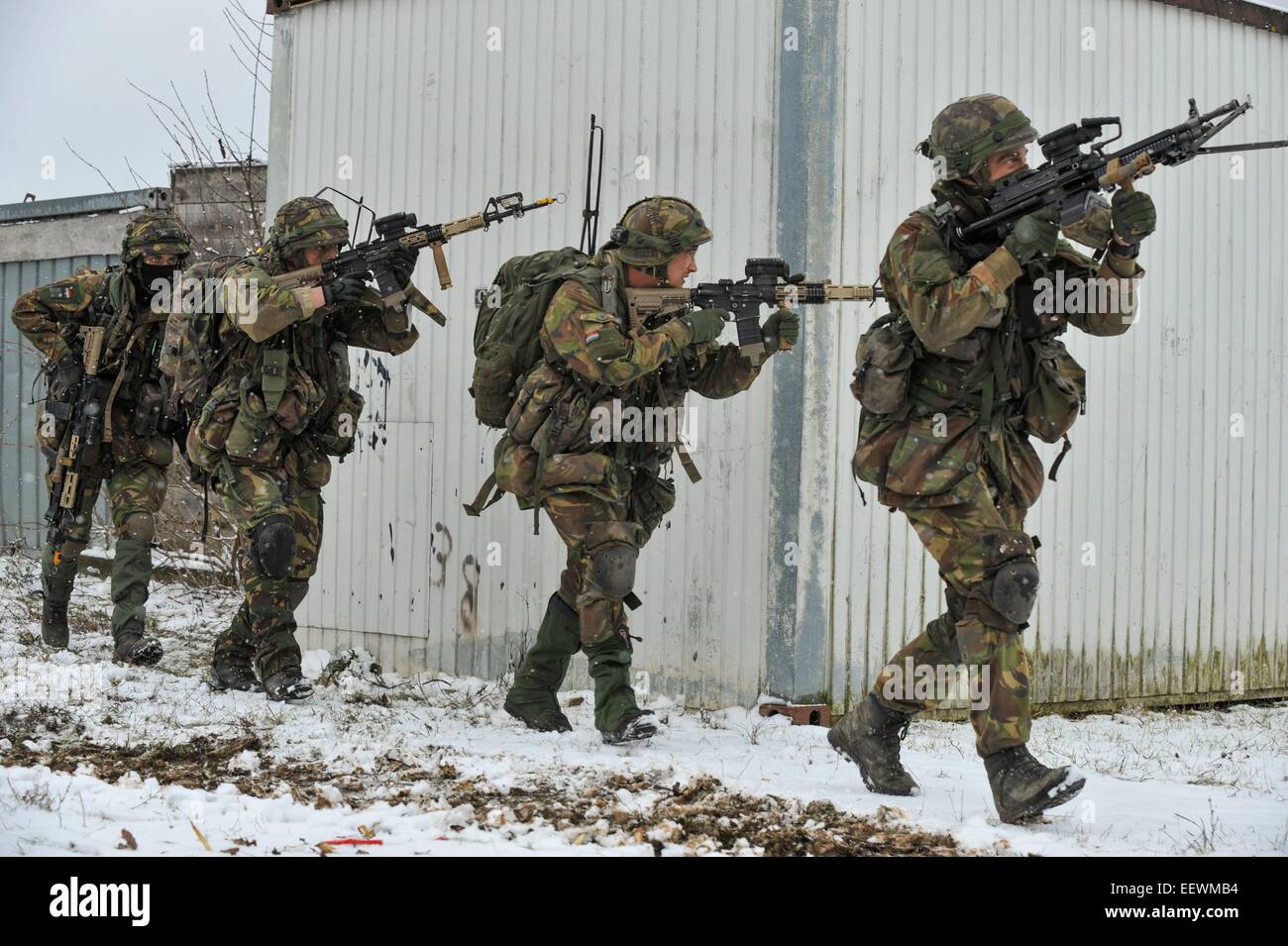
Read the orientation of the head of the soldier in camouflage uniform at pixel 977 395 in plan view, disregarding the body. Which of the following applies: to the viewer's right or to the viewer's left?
to the viewer's right

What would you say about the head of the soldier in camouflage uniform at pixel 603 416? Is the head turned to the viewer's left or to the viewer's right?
to the viewer's right

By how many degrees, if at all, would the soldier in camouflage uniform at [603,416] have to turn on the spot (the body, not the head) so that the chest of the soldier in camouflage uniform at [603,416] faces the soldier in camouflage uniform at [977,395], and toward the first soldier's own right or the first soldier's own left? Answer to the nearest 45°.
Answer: approximately 45° to the first soldier's own right

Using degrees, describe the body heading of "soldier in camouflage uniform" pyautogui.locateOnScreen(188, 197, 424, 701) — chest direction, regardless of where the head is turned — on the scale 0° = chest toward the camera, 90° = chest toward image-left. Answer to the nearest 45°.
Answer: approximately 315°

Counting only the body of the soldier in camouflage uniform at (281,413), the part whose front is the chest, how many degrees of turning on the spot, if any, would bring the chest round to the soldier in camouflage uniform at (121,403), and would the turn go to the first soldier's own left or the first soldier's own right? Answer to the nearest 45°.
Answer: approximately 180°

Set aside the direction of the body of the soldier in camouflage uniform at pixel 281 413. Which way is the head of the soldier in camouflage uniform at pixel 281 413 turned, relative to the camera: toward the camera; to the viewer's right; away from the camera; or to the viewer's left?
to the viewer's right

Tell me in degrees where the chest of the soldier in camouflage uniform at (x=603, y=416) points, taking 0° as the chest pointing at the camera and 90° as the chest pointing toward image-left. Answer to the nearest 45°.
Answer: approximately 270°

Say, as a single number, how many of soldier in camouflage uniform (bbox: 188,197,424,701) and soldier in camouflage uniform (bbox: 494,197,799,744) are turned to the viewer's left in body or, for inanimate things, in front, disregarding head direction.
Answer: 0

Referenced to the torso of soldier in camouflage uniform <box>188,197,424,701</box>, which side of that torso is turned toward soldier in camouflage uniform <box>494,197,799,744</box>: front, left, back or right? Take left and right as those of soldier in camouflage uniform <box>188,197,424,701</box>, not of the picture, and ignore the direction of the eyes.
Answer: front

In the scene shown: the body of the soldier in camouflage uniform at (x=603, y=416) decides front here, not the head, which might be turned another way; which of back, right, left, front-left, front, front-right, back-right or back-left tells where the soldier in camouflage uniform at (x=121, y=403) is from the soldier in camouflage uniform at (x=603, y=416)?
back-left
